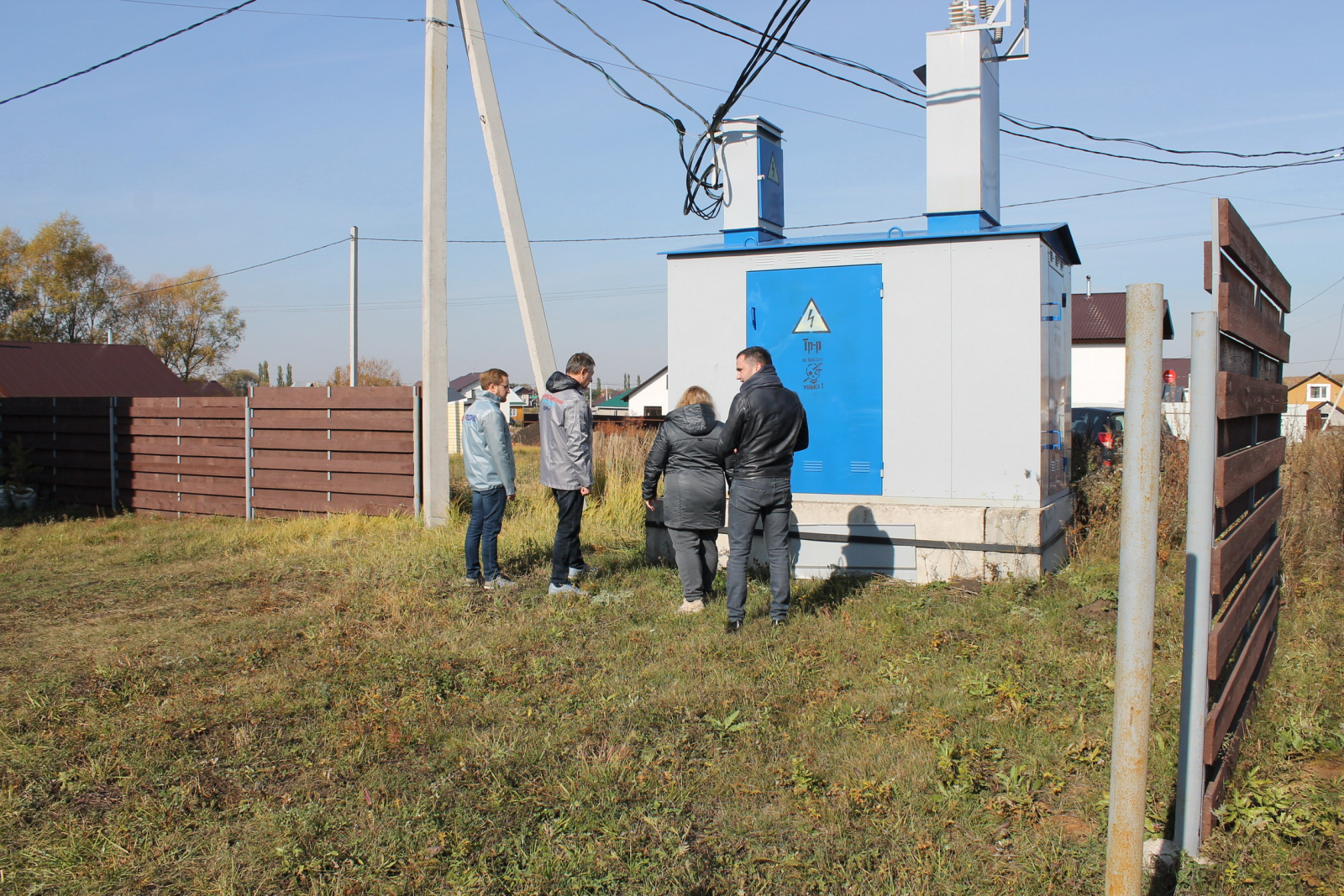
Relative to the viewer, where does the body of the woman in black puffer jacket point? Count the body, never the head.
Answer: away from the camera

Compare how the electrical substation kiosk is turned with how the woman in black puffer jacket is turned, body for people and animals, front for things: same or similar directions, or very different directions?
very different directions

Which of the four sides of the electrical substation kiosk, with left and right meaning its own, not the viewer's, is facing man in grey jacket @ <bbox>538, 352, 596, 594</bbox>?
right

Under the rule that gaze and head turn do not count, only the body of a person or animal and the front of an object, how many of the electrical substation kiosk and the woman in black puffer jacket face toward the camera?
1

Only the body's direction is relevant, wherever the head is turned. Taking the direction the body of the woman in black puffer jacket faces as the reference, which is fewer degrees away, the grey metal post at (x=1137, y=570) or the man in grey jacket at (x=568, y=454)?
the man in grey jacket

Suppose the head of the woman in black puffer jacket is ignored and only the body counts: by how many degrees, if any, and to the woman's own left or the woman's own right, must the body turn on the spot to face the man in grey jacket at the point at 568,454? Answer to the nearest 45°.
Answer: approximately 45° to the woman's own left

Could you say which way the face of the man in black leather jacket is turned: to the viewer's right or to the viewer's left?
to the viewer's left
